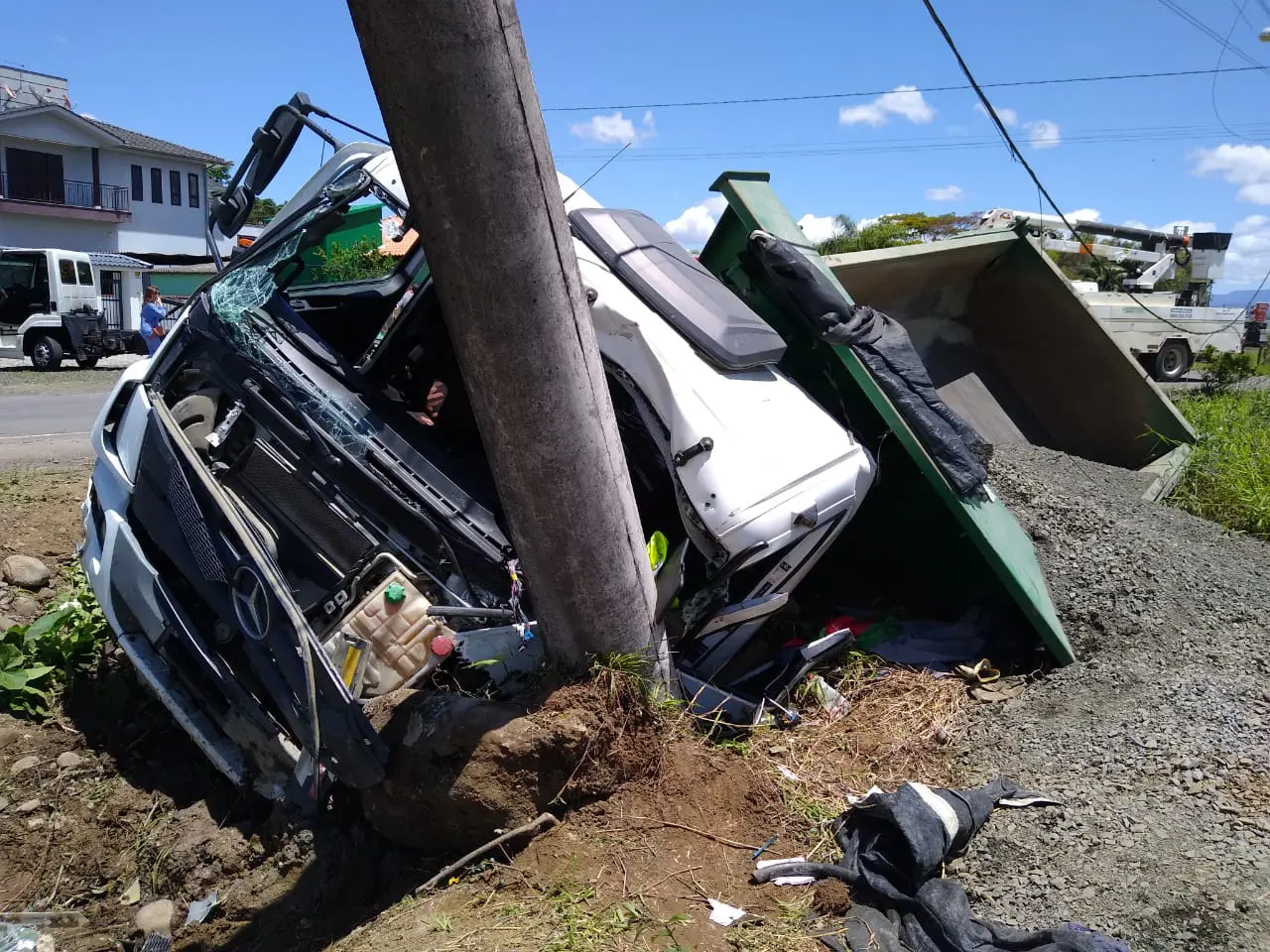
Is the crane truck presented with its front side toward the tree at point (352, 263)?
no

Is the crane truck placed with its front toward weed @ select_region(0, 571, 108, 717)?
no

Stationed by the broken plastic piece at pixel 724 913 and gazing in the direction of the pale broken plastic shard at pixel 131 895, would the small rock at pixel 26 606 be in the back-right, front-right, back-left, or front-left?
front-right

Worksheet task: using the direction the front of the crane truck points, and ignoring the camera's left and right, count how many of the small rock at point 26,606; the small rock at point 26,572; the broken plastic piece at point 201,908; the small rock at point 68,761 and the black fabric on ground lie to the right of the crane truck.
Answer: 0

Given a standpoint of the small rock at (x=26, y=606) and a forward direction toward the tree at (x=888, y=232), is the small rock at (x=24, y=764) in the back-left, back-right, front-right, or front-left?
back-right

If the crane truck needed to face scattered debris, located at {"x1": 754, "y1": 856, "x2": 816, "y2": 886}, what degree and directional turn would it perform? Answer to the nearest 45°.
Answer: approximately 90° to its left

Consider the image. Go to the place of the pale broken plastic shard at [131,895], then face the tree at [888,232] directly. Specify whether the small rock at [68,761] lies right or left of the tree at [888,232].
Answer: left

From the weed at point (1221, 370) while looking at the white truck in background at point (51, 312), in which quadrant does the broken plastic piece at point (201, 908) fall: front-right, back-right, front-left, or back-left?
front-left

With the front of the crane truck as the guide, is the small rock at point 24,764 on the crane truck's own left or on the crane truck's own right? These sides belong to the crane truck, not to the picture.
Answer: on the crane truck's own left

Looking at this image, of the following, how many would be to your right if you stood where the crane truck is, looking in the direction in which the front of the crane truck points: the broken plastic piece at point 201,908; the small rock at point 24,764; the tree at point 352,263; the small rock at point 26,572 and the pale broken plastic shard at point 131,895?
0

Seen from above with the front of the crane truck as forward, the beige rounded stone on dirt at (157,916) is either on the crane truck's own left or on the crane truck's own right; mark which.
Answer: on the crane truck's own left

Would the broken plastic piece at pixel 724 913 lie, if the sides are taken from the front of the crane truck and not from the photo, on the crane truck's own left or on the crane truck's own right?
on the crane truck's own left

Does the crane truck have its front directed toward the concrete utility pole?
no

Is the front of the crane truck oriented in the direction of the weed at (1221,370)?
no
